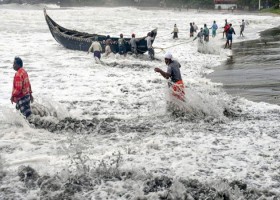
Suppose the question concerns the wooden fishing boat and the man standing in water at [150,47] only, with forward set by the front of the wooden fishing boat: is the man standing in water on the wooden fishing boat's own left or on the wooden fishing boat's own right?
on the wooden fishing boat's own left

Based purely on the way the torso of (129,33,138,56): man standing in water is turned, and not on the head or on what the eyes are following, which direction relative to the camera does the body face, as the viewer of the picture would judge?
away from the camera

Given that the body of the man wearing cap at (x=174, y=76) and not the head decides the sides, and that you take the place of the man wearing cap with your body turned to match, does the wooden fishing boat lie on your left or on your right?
on your right

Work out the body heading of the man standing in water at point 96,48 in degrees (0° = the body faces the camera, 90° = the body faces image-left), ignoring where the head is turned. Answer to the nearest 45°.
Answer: approximately 180°

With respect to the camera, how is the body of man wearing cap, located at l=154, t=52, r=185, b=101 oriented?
to the viewer's left

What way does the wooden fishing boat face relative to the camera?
to the viewer's left

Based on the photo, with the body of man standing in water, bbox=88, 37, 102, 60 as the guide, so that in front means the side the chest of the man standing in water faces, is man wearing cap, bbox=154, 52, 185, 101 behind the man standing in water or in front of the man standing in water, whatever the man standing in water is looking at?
behind

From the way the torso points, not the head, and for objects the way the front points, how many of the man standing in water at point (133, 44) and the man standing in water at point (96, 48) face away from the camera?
2

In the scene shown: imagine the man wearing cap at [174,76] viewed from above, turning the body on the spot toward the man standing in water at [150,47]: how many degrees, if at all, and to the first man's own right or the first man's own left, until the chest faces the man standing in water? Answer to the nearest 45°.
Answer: approximately 90° to the first man's own right
